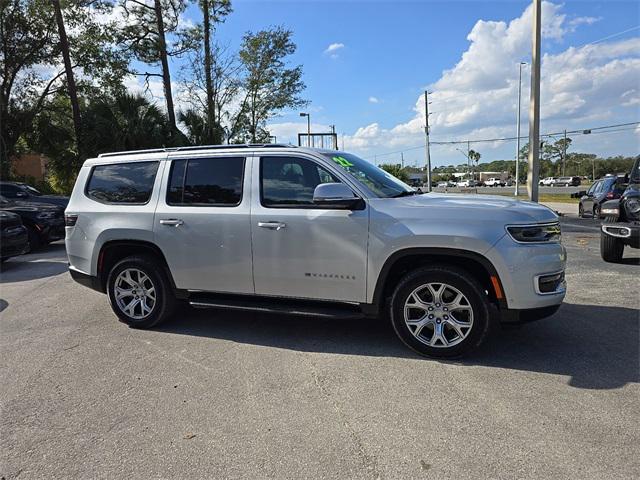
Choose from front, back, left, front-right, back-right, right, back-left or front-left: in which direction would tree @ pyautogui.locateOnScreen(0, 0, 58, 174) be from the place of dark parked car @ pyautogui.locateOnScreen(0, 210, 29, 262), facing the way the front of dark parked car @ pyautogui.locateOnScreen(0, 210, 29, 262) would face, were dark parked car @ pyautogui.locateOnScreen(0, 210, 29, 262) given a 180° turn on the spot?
front-right

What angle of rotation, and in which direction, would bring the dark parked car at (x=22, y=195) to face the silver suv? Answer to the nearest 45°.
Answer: approximately 45° to its right

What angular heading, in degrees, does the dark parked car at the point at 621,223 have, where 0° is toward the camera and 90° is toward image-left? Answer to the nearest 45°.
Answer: approximately 0°

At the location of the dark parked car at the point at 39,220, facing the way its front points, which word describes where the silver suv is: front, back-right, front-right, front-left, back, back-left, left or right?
front-right

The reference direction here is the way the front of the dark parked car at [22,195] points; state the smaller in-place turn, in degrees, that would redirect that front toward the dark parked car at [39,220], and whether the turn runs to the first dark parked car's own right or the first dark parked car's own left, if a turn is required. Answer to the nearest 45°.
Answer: approximately 45° to the first dark parked car's own right

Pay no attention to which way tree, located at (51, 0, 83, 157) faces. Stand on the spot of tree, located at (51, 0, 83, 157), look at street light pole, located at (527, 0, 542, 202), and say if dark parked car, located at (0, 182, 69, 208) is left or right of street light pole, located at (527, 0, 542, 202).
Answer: right

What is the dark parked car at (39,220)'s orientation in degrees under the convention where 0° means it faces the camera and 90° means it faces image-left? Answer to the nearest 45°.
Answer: approximately 315°

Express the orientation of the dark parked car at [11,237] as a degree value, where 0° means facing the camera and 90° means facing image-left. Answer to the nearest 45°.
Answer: approximately 315°

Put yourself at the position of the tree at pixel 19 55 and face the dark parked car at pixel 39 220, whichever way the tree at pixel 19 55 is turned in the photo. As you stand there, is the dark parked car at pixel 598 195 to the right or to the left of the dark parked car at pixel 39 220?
left

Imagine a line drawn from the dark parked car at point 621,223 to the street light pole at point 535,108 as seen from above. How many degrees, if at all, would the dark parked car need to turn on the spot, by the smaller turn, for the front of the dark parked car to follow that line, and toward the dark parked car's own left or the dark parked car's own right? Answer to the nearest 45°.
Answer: approximately 180°

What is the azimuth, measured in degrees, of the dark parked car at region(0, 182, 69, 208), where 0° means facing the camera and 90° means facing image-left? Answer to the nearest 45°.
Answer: approximately 315°
